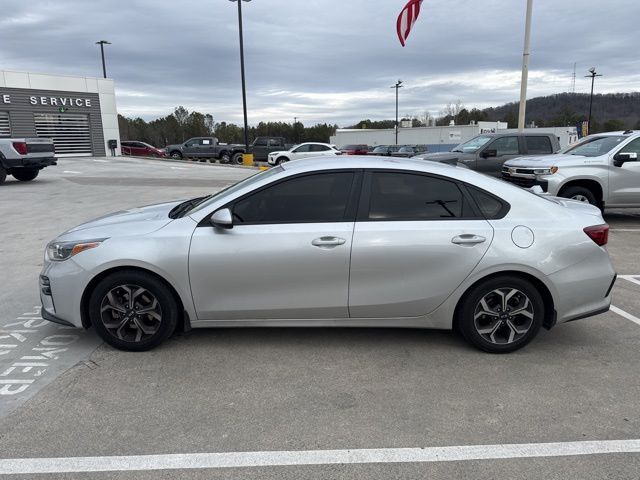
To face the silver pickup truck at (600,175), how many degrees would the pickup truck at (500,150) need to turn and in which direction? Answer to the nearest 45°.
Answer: approximately 90° to its left

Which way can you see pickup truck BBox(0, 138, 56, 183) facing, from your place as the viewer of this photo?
facing away from the viewer and to the left of the viewer

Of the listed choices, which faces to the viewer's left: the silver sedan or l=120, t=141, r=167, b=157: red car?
the silver sedan

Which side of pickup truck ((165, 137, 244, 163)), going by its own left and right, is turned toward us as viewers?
left

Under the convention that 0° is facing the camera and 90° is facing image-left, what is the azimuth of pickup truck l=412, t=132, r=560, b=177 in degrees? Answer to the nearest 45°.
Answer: approximately 45°

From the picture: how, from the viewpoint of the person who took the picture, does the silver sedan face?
facing to the left of the viewer

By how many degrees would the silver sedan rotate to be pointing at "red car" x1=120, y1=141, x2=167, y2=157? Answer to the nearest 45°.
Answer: approximately 90° to its right

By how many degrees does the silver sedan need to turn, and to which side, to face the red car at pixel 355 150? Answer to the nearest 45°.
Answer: approximately 90° to its right
